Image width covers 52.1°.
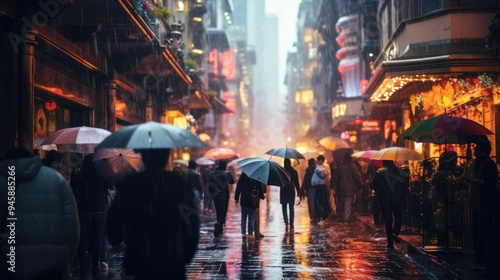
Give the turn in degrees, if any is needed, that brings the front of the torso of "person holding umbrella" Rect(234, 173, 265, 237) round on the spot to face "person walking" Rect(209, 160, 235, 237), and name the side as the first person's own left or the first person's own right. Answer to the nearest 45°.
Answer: approximately 45° to the first person's own left

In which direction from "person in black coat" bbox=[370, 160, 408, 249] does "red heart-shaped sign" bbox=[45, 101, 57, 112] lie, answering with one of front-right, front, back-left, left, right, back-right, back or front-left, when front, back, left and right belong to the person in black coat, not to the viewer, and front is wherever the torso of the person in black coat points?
left

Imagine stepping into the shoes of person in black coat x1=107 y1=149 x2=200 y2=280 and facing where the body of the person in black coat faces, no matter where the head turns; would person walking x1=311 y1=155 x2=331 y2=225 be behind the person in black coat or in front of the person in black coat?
in front

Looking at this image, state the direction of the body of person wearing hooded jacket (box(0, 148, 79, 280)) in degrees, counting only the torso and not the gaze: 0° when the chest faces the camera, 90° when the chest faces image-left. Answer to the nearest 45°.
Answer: approximately 180°

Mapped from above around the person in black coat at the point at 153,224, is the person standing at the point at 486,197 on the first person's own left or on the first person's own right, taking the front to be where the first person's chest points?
on the first person's own right

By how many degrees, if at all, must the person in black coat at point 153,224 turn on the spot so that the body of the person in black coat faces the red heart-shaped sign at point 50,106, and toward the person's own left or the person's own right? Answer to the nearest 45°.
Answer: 0° — they already face it

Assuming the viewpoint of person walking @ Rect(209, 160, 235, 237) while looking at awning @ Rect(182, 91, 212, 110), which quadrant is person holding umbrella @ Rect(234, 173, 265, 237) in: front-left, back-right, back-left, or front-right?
back-right

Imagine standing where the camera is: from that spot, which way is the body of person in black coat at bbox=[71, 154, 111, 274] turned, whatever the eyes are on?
away from the camera

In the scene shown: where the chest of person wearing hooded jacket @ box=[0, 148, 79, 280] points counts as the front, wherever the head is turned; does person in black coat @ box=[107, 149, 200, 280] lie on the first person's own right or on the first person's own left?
on the first person's own right

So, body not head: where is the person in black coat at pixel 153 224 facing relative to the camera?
away from the camera

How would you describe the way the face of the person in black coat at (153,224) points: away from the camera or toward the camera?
away from the camera
